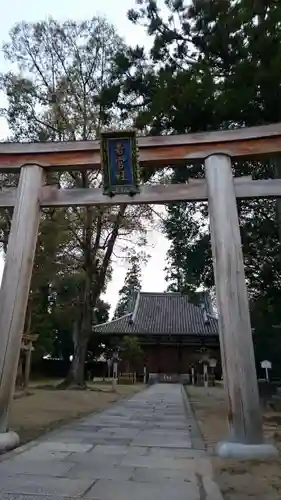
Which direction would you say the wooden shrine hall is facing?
toward the camera

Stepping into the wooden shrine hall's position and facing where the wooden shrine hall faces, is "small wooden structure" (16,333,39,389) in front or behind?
in front

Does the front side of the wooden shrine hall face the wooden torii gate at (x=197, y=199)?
yes
